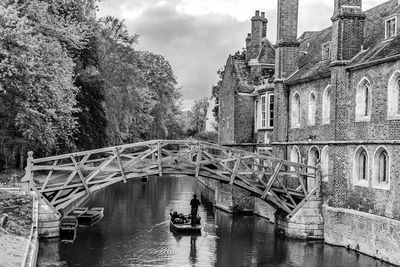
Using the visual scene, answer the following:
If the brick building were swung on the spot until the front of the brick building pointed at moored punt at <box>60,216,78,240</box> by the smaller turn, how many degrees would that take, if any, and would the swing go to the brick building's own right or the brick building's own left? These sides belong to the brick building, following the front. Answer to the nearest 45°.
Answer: approximately 45° to the brick building's own right

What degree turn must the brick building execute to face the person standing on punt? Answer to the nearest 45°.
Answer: approximately 45° to its right

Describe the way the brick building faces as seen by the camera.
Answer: facing the viewer and to the left of the viewer

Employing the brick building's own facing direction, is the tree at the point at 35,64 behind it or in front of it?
in front

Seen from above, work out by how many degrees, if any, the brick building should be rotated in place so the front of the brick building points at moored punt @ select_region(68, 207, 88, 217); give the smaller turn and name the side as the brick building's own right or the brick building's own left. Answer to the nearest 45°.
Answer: approximately 45° to the brick building's own right
